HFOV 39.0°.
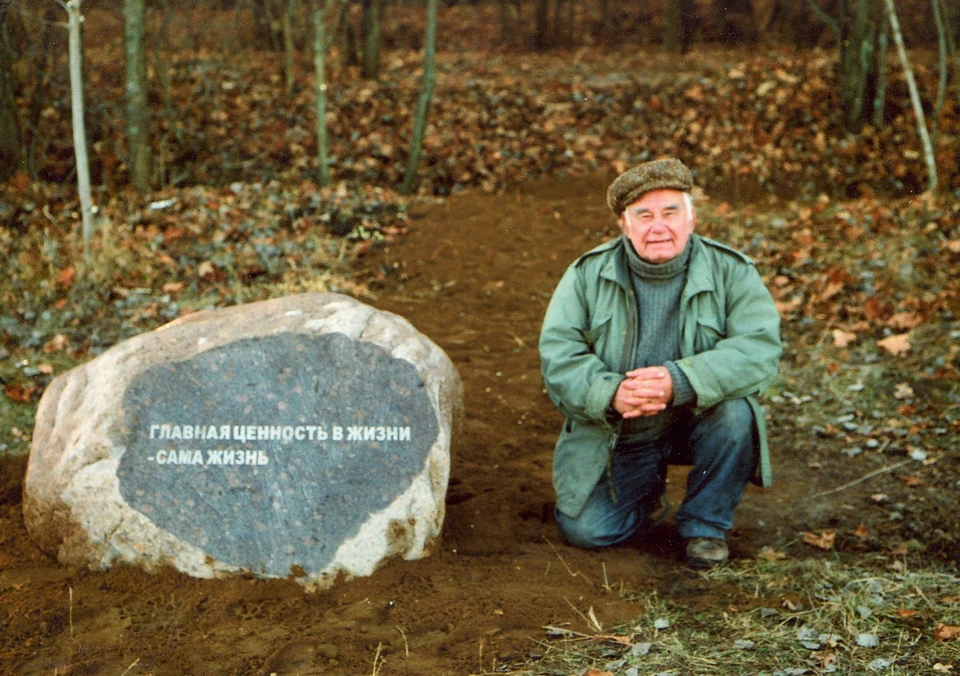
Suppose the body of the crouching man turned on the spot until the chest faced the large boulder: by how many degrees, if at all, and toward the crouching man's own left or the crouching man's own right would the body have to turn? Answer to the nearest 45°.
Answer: approximately 90° to the crouching man's own right

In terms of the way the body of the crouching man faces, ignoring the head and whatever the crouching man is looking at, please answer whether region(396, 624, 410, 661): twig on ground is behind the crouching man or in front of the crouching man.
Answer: in front

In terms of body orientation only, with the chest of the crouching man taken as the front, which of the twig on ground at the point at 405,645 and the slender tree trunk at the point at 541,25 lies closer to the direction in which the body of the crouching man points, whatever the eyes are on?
the twig on ground

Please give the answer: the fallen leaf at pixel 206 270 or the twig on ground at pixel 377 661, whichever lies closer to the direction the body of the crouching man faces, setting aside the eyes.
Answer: the twig on ground

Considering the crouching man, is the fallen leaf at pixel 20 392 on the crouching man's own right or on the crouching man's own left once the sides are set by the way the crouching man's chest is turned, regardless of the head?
on the crouching man's own right

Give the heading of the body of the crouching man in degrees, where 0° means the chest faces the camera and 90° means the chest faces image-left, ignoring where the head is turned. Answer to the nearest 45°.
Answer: approximately 0°

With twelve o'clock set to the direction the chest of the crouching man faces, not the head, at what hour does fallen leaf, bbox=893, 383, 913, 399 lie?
The fallen leaf is roughly at 7 o'clock from the crouching man.

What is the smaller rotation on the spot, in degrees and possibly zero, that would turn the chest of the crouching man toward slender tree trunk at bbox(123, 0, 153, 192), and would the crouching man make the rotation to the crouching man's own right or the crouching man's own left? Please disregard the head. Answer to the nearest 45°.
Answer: approximately 135° to the crouching man's own right
